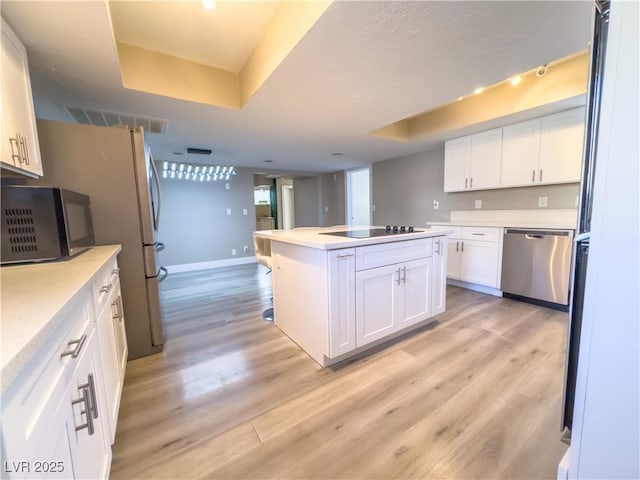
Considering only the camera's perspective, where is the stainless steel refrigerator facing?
facing to the right of the viewer

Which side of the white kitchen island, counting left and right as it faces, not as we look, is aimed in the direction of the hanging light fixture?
back

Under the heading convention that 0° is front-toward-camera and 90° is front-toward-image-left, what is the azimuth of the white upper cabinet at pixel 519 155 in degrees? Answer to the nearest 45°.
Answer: approximately 45°

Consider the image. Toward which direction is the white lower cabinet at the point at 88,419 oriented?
to the viewer's right

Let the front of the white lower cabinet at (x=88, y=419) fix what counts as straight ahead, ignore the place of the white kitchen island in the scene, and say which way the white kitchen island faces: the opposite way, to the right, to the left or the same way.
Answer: to the right

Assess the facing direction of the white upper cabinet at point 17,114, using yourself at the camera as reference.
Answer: facing to the right of the viewer

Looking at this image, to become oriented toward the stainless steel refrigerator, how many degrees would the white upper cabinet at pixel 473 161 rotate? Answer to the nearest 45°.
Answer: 0° — it already faces it

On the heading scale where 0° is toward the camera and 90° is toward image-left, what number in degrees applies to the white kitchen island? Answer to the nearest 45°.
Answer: approximately 315°

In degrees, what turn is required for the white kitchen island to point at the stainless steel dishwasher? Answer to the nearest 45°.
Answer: approximately 90° to its left

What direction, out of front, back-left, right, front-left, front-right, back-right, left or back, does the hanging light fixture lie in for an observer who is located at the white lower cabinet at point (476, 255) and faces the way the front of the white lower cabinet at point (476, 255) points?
front-right

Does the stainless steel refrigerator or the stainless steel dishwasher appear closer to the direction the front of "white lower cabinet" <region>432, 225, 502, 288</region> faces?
the stainless steel refrigerator

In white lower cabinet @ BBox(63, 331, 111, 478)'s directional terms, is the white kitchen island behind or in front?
in front
